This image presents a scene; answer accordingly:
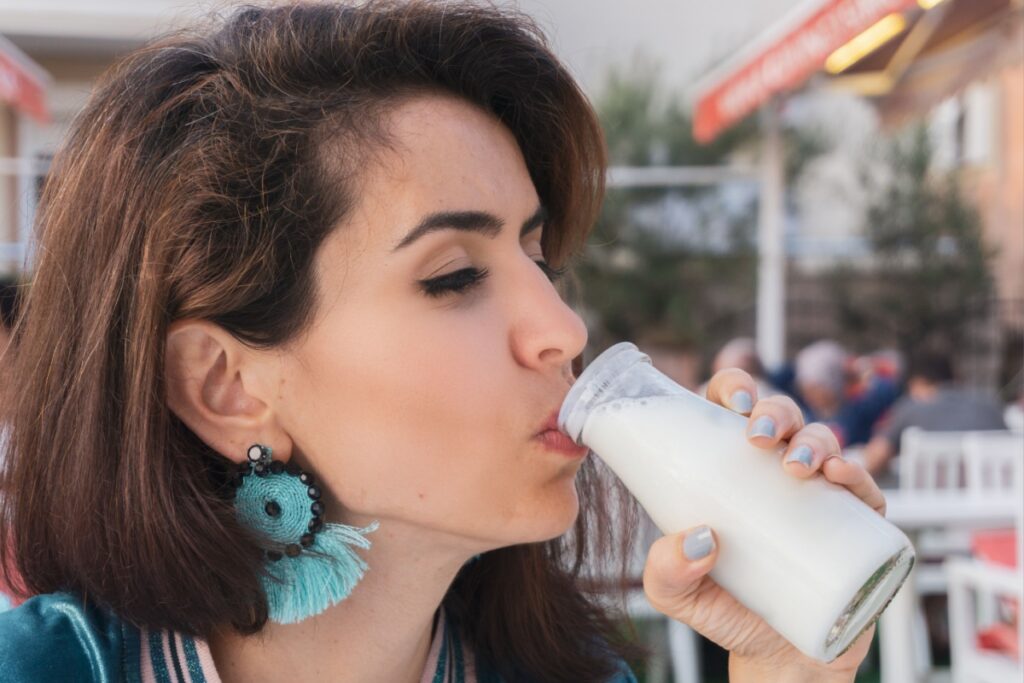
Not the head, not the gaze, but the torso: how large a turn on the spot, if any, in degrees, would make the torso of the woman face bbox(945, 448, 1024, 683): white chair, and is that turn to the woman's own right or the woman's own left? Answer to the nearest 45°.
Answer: approximately 90° to the woman's own left

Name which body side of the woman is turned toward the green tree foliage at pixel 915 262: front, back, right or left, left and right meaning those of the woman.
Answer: left

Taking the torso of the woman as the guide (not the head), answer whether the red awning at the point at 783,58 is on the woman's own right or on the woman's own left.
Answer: on the woman's own left

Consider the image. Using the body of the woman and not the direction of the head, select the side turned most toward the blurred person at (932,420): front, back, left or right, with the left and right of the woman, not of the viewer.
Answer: left

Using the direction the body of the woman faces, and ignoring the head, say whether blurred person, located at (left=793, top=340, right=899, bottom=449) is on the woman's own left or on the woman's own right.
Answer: on the woman's own left

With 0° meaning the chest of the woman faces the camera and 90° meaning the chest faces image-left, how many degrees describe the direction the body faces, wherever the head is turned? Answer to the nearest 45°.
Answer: approximately 315°

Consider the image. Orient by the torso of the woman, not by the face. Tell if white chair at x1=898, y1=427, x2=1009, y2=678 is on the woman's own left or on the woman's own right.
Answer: on the woman's own left
